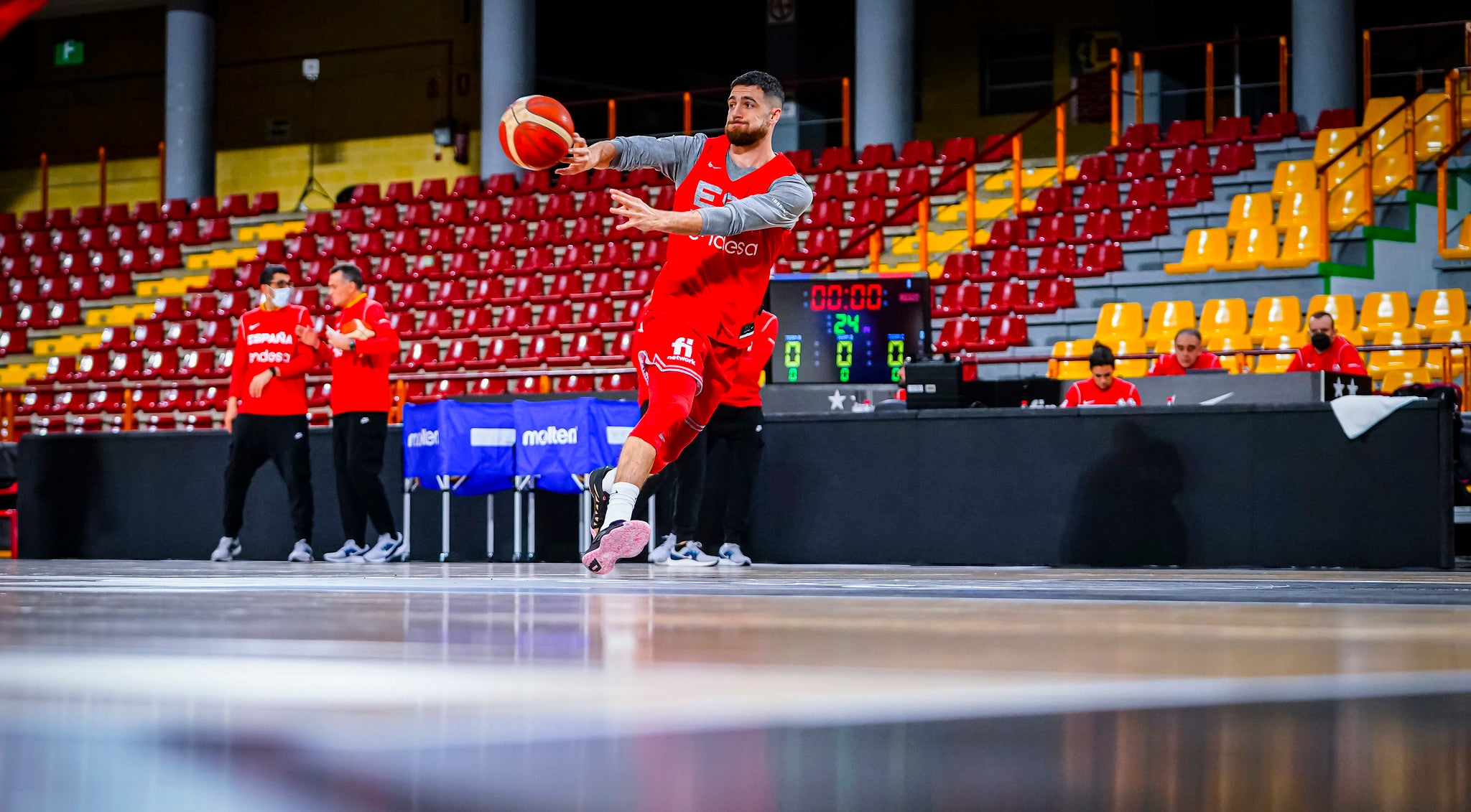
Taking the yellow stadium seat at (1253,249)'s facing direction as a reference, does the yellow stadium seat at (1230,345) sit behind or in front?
in front

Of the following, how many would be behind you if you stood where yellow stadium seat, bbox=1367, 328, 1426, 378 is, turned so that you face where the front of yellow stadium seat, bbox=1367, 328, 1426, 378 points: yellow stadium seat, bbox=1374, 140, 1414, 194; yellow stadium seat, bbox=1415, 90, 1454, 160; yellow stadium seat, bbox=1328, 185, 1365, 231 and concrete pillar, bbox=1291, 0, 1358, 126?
4

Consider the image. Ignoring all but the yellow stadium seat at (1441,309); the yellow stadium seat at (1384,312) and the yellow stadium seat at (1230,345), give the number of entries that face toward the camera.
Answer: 3

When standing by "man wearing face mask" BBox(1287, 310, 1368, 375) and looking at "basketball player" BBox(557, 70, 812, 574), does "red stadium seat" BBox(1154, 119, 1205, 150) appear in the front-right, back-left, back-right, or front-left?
back-right

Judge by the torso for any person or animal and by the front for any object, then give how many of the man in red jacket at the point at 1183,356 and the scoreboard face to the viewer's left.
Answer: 0

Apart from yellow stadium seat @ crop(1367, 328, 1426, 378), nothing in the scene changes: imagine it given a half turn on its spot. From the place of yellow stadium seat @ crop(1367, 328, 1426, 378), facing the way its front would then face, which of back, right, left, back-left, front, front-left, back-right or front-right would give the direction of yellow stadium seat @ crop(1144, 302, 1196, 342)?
left

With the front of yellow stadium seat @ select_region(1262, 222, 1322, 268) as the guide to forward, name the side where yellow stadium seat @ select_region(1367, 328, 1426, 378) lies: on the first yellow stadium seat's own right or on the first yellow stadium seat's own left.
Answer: on the first yellow stadium seat's own left

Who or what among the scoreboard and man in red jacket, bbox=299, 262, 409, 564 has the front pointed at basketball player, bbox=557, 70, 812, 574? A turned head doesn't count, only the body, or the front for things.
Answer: the scoreboard

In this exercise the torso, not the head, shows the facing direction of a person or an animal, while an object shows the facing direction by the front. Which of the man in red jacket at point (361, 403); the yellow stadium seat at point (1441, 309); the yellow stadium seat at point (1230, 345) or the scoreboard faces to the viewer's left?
the man in red jacket

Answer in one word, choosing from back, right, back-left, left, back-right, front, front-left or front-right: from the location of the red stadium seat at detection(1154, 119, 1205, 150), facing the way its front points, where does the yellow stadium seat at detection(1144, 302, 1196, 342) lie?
front-left

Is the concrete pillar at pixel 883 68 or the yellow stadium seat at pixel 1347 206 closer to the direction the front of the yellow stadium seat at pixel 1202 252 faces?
the concrete pillar

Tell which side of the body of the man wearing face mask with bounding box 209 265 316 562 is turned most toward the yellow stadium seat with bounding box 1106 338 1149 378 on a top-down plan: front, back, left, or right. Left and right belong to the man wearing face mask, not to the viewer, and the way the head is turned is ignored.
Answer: left

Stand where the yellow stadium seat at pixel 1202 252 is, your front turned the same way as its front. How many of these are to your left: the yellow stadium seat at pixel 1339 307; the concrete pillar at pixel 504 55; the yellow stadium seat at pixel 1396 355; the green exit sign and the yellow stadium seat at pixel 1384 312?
3

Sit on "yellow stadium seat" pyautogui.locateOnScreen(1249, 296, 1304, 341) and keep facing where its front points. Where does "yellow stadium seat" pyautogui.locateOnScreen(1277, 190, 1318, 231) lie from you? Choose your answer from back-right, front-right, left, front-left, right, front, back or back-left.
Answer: back-right
